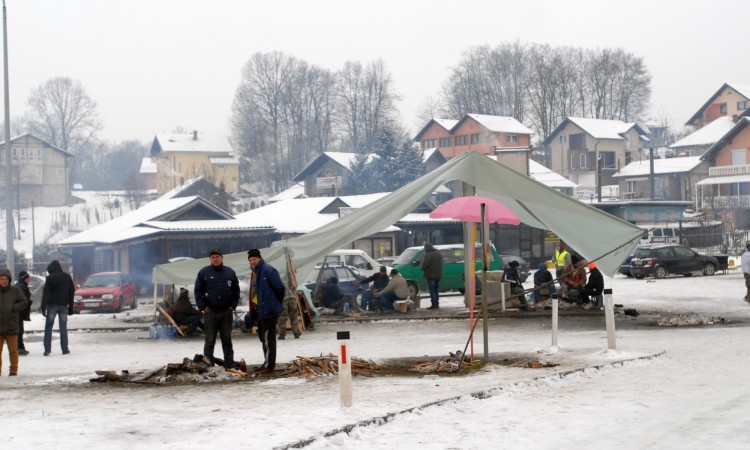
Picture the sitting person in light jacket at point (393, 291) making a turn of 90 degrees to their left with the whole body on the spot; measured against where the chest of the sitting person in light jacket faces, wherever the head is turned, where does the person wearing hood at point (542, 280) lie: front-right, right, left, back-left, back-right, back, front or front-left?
left

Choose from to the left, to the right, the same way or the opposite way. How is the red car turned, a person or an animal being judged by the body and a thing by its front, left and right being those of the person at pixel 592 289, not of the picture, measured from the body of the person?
to the left

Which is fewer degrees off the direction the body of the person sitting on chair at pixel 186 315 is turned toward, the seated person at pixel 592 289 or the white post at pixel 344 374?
the seated person

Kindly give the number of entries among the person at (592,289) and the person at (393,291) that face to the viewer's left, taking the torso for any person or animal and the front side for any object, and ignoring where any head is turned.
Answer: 2

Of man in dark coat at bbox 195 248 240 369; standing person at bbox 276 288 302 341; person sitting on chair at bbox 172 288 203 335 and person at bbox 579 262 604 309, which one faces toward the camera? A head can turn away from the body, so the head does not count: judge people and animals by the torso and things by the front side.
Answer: the man in dark coat

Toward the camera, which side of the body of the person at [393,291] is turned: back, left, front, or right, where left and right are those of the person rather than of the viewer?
left

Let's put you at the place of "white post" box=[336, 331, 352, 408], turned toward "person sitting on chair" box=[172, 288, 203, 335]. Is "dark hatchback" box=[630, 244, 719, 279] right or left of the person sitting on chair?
right

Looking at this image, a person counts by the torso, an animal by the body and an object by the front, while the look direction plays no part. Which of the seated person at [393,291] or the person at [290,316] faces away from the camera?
the person at [290,316]

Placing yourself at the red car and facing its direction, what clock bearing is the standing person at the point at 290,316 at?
The standing person is roughly at 10 o'clock from the red car.

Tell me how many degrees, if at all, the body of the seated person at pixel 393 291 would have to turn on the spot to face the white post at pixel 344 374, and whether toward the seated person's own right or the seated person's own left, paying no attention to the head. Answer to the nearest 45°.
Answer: approximately 90° to the seated person's own left

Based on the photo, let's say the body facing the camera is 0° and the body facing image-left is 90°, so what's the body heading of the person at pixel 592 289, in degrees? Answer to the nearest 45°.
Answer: approximately 90°

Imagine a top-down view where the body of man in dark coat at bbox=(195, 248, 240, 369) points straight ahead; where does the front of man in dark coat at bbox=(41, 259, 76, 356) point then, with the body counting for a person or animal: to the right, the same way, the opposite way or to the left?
the opposite way

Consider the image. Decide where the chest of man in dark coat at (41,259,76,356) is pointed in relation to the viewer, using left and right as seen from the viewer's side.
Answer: facing away from the viewer
